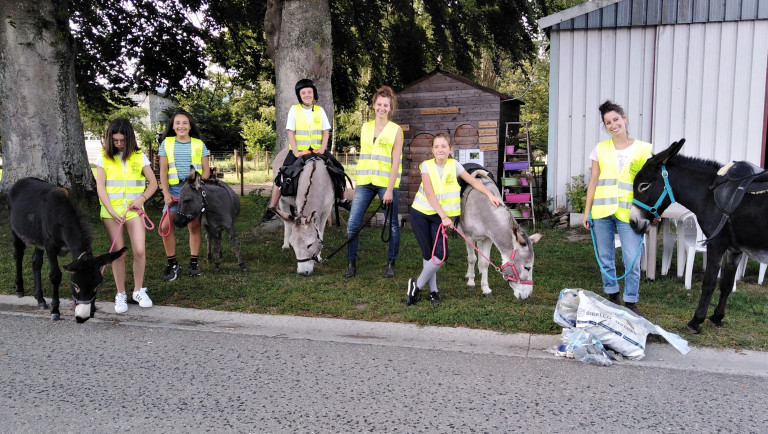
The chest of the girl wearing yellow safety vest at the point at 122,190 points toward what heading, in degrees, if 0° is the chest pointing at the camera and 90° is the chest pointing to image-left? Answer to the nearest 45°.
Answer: approximately 0°

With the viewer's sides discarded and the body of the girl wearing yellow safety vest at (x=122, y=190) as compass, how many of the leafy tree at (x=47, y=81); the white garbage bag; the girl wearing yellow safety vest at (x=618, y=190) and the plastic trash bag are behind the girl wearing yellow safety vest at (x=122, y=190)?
1

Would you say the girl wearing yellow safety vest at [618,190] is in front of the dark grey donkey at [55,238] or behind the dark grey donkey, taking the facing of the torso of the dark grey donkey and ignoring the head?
in front

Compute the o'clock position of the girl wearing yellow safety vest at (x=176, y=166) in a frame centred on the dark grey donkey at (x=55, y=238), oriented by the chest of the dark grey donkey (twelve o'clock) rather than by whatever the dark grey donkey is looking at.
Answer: The girl wearing yellow safety vest is roughly at 9 o'clock from the dark grey donkey.

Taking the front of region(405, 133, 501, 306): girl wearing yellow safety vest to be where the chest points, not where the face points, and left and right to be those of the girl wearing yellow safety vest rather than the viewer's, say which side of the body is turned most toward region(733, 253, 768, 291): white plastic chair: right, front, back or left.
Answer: left

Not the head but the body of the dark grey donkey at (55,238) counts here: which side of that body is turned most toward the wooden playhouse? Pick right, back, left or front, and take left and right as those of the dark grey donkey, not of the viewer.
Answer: left

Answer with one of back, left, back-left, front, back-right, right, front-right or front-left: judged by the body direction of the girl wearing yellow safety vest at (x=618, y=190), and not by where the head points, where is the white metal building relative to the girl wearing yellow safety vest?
back

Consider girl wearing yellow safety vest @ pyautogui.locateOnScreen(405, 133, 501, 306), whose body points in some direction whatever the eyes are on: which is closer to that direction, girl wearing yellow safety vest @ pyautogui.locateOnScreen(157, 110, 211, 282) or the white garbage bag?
the white garbage bag

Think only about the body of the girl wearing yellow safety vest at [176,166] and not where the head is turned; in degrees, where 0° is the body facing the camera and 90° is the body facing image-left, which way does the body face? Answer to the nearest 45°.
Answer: approximately 0°

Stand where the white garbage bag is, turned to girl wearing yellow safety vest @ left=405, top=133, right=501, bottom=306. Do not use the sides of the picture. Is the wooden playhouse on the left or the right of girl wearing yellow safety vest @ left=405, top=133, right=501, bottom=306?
right

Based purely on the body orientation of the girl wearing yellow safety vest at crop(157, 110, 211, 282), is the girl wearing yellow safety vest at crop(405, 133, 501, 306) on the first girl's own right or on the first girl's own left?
on the first girl's own left
